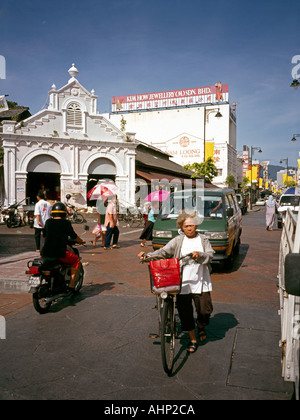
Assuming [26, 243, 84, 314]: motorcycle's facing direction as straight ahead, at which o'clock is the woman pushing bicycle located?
The woman pushing bicycle is roughly at 3 o'clock from the motorcycle.

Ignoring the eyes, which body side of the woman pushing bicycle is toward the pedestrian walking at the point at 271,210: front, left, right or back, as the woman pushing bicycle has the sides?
back

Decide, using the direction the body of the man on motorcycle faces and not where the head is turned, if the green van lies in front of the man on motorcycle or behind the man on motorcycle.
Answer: in front

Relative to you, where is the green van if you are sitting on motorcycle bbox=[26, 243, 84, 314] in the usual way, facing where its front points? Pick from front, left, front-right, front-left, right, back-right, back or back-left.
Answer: front

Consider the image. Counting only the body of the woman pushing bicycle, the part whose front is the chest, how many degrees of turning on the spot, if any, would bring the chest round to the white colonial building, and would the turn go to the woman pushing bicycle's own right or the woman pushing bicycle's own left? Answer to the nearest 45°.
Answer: approximately 180°

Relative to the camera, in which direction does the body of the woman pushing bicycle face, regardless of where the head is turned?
toward the camera

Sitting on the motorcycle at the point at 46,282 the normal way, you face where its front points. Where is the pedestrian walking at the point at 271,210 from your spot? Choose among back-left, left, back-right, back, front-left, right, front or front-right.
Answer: front

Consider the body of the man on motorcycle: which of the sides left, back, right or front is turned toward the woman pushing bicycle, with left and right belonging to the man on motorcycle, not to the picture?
right
